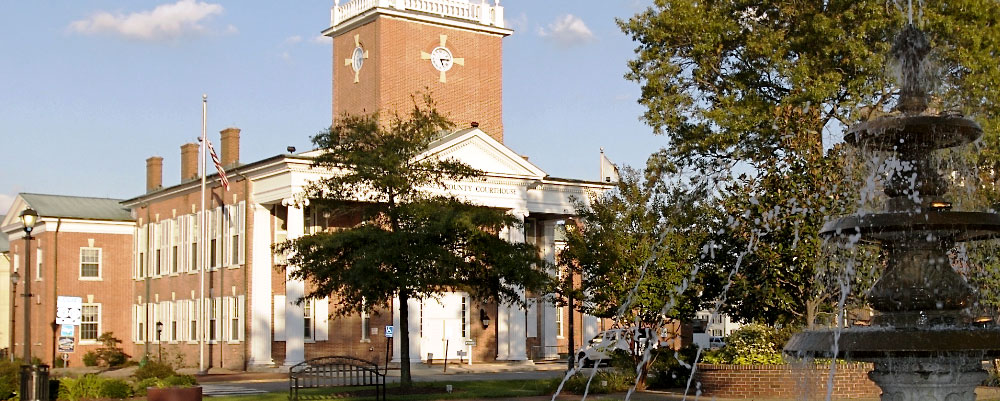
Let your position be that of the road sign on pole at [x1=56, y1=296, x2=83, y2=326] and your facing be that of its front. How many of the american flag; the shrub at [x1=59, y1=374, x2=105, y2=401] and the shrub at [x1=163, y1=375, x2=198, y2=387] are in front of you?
2

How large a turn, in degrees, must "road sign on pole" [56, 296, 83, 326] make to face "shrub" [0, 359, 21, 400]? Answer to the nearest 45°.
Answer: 0° — it already faces it

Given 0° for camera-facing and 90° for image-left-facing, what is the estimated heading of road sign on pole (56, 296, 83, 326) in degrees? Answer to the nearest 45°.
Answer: approximately 0°

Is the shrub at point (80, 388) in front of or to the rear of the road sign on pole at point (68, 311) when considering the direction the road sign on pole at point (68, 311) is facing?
in front

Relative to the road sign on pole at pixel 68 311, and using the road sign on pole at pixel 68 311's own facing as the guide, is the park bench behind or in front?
in front

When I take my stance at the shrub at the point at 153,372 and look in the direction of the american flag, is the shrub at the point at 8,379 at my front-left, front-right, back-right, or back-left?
back-left

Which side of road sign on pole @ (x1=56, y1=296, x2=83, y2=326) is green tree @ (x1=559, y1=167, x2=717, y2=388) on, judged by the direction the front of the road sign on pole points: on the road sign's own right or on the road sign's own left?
on the road sign's own left
